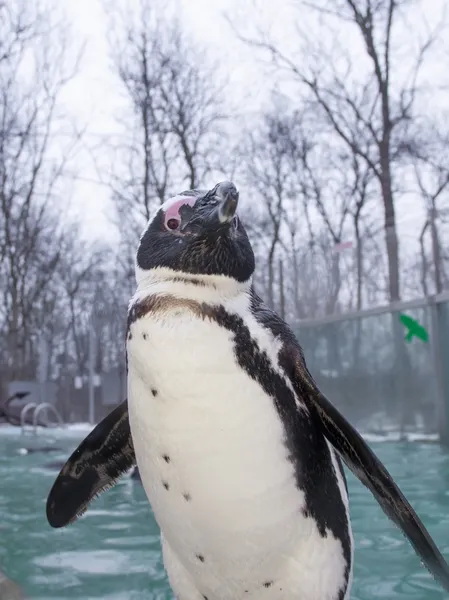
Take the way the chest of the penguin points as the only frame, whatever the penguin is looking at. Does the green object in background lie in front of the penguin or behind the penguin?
behind

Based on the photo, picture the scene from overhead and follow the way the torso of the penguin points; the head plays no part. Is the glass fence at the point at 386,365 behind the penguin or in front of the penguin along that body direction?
behind

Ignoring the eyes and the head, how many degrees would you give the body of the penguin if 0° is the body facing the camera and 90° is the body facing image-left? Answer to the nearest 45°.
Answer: approximately 45°
